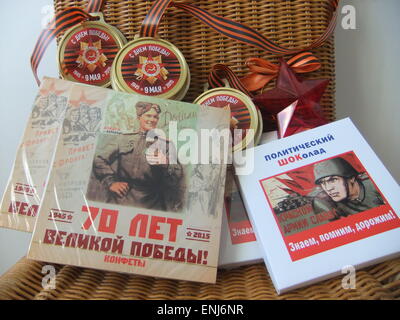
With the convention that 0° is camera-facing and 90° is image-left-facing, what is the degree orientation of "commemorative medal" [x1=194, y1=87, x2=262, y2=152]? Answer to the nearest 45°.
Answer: approximately 0°

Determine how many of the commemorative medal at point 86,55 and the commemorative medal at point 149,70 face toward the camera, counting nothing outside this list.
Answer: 2

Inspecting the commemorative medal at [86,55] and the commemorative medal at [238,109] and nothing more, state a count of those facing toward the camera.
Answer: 2

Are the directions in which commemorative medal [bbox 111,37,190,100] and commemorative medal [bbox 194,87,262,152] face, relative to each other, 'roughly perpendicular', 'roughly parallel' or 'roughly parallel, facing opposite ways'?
roughly parallel

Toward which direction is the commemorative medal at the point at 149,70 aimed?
toward the camera

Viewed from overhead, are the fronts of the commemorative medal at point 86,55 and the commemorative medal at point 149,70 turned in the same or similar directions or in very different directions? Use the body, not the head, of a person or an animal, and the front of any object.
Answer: same or similar directions

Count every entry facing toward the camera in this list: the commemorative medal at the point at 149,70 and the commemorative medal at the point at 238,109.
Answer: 2
